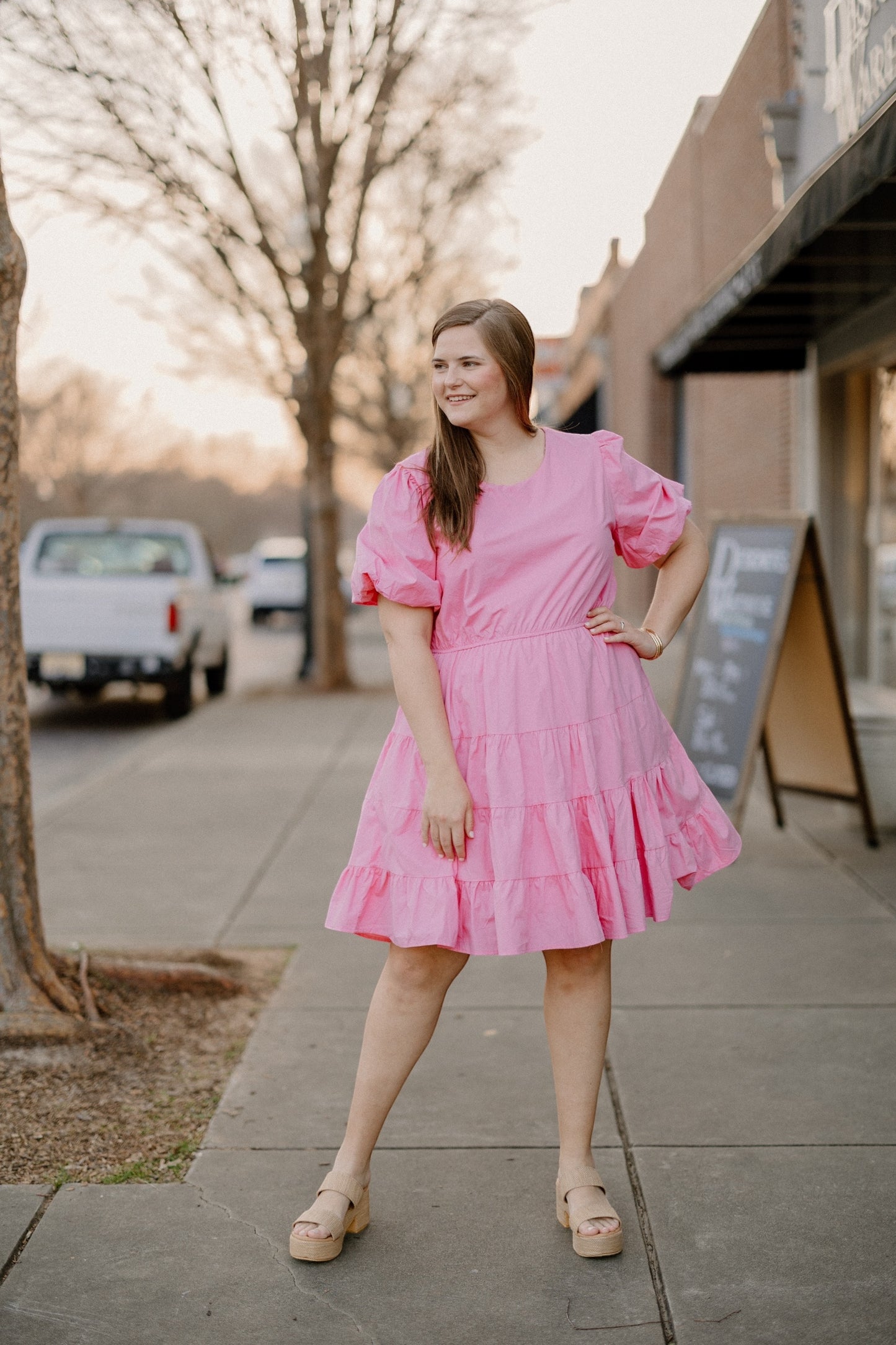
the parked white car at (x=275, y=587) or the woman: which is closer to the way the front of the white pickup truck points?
the parked white car

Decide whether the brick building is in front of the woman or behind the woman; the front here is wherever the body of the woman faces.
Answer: behind

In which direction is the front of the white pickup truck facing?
away from the camera

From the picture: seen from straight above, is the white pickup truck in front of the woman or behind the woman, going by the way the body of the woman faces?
behind

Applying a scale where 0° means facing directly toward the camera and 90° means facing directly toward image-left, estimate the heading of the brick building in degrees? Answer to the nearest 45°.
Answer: approximately 90°

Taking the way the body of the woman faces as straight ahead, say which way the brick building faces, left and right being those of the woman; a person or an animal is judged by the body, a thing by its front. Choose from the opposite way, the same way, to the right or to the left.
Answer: to the right

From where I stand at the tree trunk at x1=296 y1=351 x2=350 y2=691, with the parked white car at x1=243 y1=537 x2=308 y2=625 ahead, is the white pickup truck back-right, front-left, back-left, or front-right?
back-left

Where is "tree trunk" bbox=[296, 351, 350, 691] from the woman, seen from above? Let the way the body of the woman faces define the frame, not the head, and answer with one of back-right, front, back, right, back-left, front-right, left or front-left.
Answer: back

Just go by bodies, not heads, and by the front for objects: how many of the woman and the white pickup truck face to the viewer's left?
0

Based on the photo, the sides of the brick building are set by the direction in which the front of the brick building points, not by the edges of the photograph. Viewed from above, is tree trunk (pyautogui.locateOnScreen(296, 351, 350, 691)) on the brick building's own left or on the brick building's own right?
on the brick building's own right
